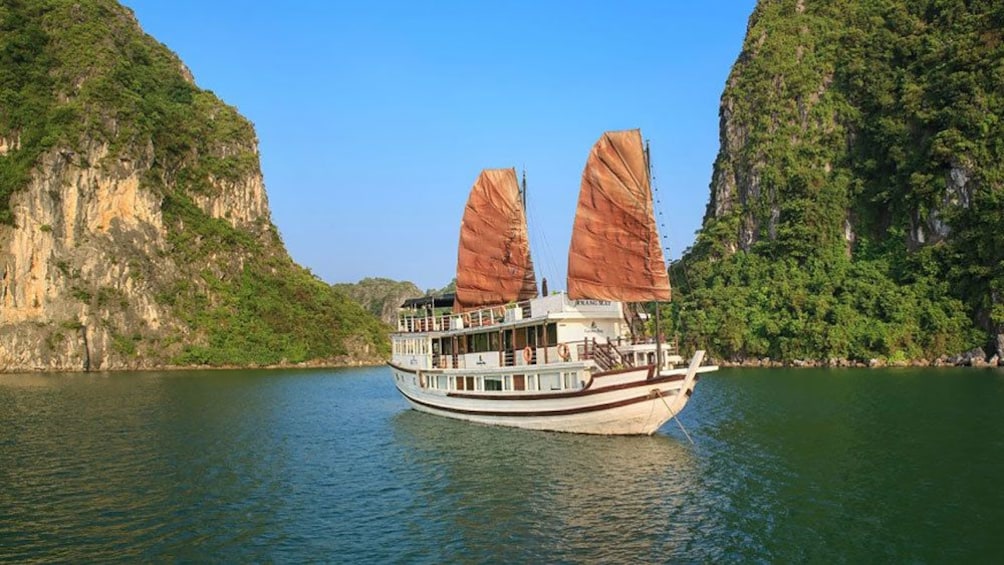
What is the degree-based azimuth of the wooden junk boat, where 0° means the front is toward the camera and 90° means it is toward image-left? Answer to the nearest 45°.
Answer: approximately 315°
